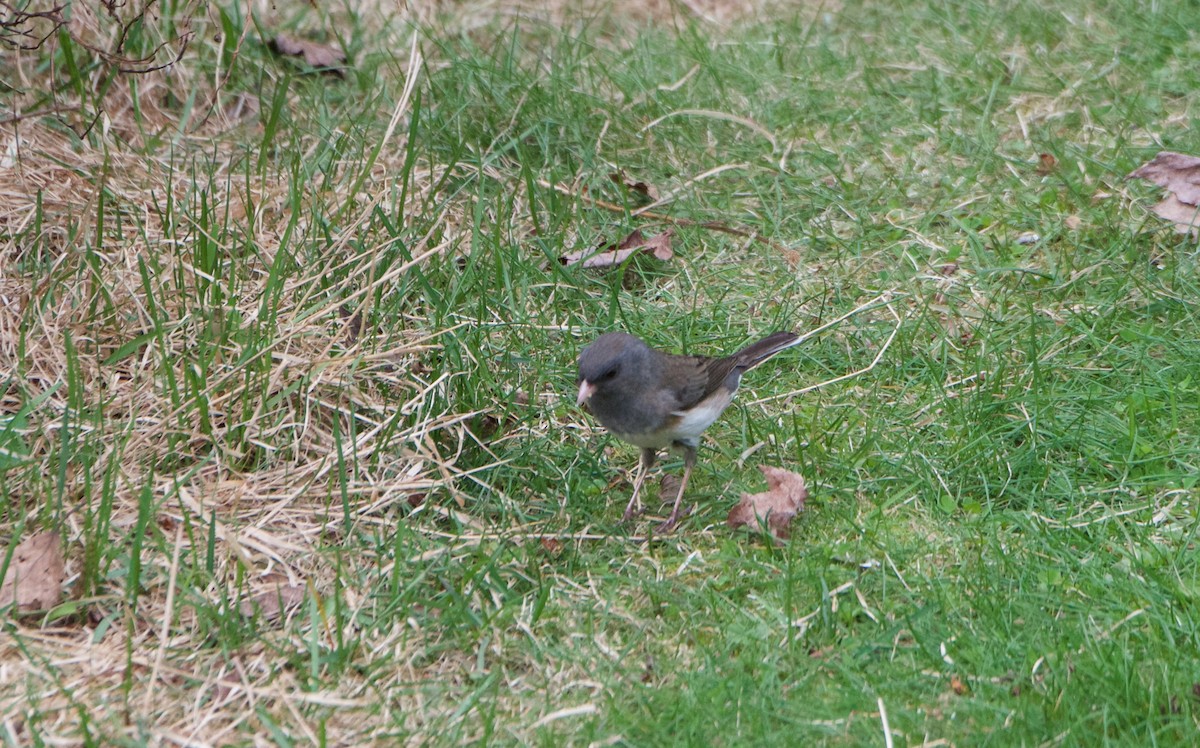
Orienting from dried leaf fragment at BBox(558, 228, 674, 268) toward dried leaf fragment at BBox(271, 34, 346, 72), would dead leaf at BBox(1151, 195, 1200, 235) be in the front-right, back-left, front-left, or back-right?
back-right

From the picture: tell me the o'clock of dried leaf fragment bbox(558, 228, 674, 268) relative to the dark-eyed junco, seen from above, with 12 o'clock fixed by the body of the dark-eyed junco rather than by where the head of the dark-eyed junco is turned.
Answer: The dried leaf fragment is roughly at 4 o'clock from the dark-eyed junco.

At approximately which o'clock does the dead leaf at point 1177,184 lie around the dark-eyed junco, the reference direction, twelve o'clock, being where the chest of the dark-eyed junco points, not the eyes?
The dead leaf is roughly at 6 o'clock from the dark-eyed junco.

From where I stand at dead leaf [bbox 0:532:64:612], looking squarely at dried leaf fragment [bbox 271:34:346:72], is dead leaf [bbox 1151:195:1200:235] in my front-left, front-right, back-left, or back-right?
front-right

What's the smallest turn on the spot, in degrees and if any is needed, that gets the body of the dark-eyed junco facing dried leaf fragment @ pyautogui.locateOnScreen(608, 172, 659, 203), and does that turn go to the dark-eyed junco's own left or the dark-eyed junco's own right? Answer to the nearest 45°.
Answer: approximately 135° to the dark-eyed junco's own right

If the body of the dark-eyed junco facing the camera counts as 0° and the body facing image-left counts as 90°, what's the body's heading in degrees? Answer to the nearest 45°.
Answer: approximately 45°

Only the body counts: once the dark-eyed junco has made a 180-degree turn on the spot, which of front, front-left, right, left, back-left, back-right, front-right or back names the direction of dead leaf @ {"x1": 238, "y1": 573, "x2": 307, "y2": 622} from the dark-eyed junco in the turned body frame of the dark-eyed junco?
back

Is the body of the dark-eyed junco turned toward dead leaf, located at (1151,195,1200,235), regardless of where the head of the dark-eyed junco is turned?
no

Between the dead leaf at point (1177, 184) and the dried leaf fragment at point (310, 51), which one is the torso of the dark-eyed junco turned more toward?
the dried leaf fragment

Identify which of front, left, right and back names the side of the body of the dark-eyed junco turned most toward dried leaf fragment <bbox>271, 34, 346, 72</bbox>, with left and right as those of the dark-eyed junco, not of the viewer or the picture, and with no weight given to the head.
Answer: right

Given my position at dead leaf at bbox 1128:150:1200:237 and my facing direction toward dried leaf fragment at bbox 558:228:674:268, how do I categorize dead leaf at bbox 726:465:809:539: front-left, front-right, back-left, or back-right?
front-left

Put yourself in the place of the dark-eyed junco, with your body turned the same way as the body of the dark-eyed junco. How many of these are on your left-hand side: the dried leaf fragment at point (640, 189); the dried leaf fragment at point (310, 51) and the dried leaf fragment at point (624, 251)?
0

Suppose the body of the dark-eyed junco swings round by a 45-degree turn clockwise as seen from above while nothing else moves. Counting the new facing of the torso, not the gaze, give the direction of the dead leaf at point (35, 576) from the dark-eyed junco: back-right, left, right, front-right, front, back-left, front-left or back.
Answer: front-left

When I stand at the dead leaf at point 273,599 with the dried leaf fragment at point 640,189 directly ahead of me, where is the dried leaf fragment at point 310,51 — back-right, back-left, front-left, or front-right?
front-left

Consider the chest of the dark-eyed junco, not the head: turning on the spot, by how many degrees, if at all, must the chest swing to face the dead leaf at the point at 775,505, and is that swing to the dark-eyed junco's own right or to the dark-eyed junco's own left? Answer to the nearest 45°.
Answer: approximately 135° to the dark-eyed junco's own left
